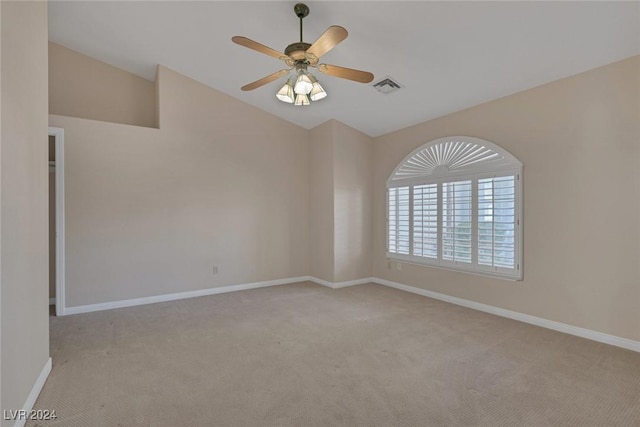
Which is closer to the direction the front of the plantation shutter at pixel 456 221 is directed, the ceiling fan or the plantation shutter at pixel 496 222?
the ceiling fan

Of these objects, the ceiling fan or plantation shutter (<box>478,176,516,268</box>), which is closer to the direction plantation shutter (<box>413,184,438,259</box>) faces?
the ceiling fan

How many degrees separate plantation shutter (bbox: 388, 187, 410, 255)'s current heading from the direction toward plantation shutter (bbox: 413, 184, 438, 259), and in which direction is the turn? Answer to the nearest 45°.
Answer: approximately 90° to its left

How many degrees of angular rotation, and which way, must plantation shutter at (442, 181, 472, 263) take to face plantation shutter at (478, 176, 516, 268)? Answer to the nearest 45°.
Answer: approximately 90° to its left

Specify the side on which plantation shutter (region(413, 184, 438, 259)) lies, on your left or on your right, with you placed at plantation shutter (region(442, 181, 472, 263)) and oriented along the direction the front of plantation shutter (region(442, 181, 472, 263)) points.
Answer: on your right

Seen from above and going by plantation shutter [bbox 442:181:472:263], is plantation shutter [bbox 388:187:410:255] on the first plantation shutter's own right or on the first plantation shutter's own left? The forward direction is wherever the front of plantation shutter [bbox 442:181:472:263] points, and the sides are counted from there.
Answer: on the first plantation shutter's own right

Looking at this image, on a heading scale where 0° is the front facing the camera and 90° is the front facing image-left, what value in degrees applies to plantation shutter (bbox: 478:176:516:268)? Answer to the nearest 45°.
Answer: approximately 45°

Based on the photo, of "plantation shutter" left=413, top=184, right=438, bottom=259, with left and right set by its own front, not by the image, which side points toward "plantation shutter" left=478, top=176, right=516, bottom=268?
left
